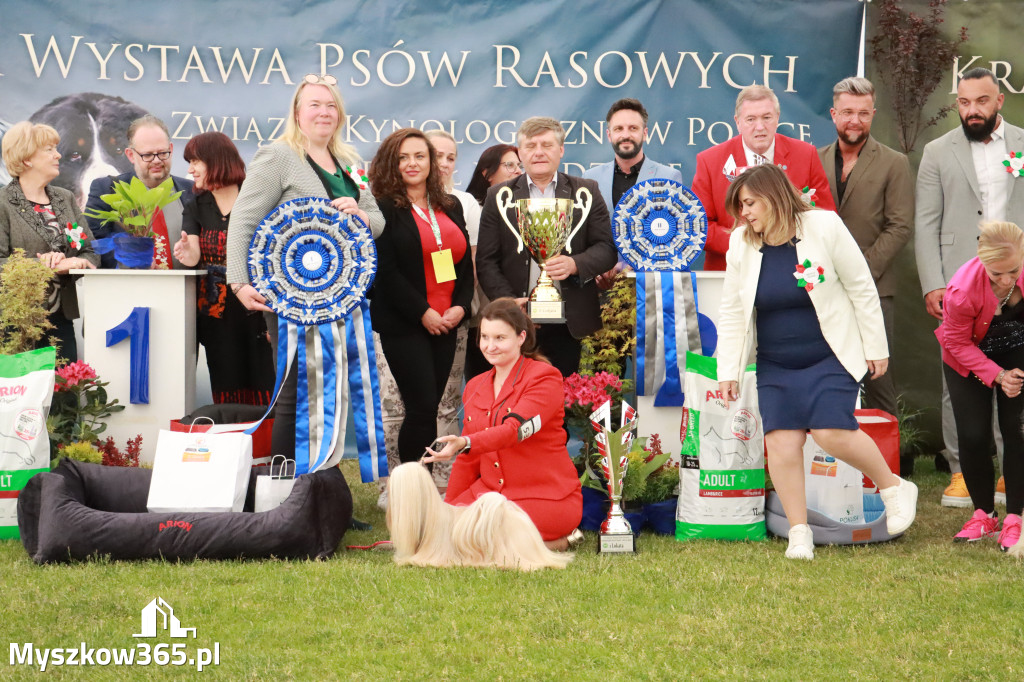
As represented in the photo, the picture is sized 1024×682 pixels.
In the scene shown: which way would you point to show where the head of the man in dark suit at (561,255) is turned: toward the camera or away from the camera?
toward the camera

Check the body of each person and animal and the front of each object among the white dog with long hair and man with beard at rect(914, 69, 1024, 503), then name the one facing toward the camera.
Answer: the man with beard

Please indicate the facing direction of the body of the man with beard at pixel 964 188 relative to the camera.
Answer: toward the camera

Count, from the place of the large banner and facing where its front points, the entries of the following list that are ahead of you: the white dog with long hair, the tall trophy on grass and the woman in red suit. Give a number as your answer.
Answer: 3

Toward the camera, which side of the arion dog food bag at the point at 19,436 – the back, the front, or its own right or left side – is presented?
front

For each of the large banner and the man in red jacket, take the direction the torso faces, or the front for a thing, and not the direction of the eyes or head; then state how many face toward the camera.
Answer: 2

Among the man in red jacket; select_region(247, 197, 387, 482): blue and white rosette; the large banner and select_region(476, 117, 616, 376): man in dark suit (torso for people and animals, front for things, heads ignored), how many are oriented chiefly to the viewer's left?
0

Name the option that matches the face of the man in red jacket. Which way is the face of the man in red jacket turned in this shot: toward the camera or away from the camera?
toward the camera

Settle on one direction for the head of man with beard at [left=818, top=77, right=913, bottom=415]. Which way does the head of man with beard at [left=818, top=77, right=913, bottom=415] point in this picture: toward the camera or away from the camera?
toward the camera

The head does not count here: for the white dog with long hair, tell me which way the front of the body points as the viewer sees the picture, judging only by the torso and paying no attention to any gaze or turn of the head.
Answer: to the viewer's left

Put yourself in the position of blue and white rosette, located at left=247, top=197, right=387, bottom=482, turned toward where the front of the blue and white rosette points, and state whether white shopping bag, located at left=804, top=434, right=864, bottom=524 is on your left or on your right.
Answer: on your left

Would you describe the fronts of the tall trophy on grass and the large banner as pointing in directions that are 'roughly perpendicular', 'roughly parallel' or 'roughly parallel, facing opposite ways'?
roughly parallel

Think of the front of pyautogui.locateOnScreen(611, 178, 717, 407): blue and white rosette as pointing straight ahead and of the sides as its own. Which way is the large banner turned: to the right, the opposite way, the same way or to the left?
the same way

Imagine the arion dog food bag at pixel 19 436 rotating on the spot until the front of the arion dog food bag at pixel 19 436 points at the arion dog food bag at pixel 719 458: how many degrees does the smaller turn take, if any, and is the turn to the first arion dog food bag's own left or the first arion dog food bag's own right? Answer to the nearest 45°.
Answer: approximately 45° to the first arion dog food bag's own left

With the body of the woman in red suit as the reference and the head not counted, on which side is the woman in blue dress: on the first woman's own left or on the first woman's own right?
on the first woman's own left

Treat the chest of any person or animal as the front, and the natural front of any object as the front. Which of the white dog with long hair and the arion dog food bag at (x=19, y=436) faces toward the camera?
the arion dog food bag
